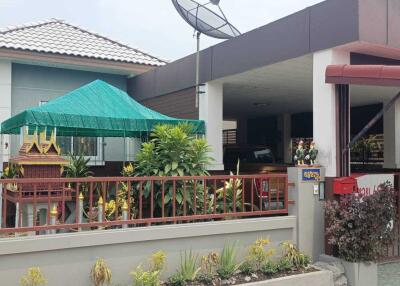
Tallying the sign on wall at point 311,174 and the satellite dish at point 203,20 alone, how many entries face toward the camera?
1

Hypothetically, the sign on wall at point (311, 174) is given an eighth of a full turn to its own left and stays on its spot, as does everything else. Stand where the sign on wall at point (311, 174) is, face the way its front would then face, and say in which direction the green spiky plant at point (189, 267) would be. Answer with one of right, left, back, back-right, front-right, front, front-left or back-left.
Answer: right

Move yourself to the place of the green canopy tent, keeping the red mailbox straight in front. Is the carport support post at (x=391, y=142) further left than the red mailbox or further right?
left

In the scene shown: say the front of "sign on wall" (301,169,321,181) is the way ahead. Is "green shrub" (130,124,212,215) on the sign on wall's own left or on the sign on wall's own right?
on the sign on wall's own right
